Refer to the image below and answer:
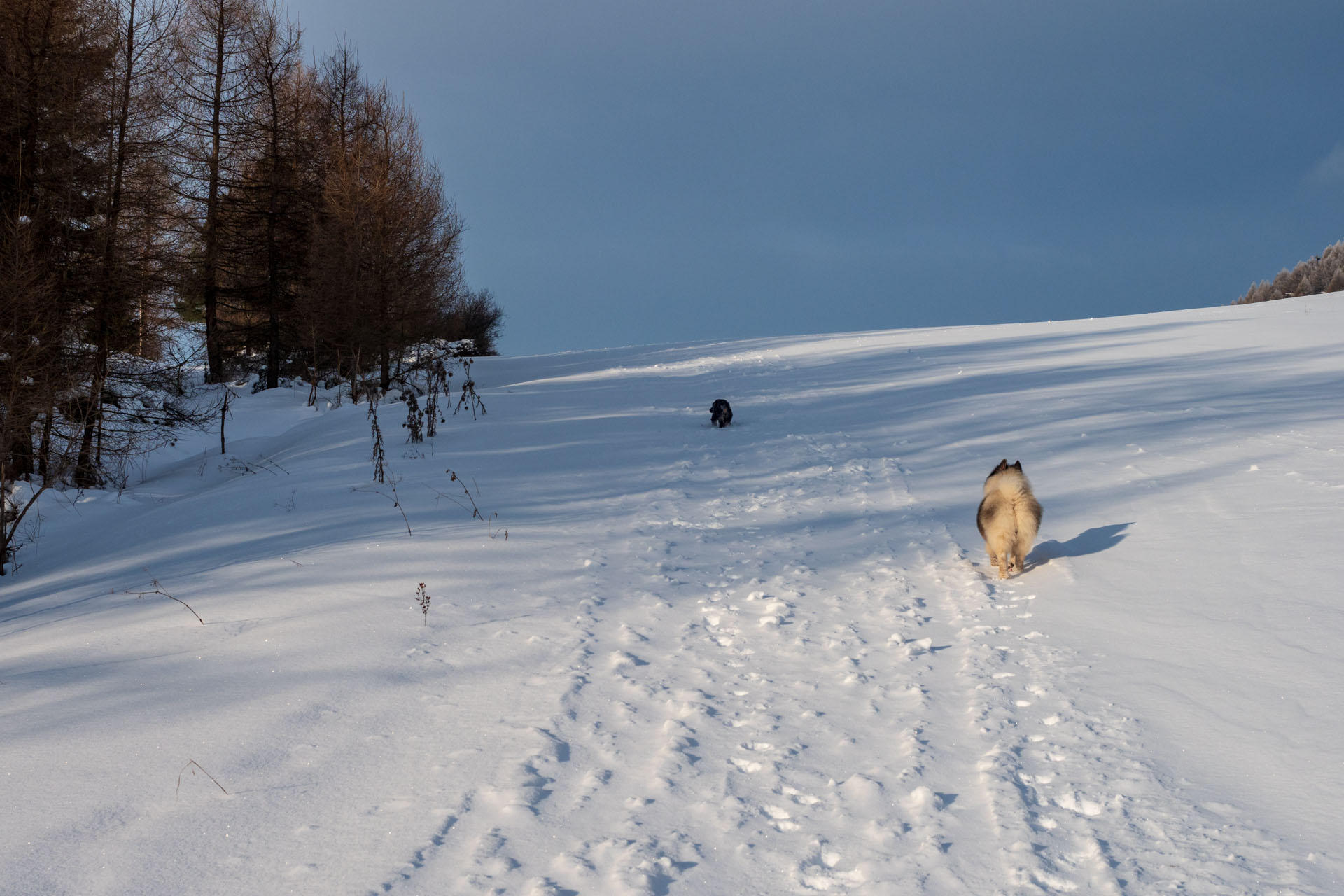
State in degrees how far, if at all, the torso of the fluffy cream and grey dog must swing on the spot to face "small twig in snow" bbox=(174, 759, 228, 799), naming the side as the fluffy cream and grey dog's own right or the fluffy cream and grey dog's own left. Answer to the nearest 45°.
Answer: approximately 135° to the fluffy cream and grey dog's own left

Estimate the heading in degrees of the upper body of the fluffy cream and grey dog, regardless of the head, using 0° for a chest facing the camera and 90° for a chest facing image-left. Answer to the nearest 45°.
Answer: approximately 180°
